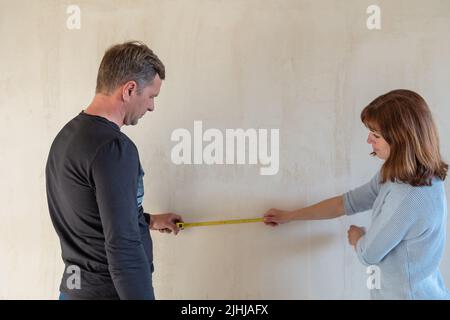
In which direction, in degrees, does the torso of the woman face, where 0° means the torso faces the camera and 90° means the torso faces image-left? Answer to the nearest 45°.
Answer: approximately 90°

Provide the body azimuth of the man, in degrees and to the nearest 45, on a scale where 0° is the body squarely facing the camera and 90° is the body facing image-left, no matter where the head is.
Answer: approximately 225°

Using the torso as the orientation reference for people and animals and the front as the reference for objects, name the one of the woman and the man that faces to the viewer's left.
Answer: the woman

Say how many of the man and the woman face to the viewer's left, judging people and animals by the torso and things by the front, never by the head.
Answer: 1

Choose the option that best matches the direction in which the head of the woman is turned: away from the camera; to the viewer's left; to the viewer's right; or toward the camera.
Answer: to the viewer's left

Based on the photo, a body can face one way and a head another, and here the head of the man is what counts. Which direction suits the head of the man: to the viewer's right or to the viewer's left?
to the viewer's right
